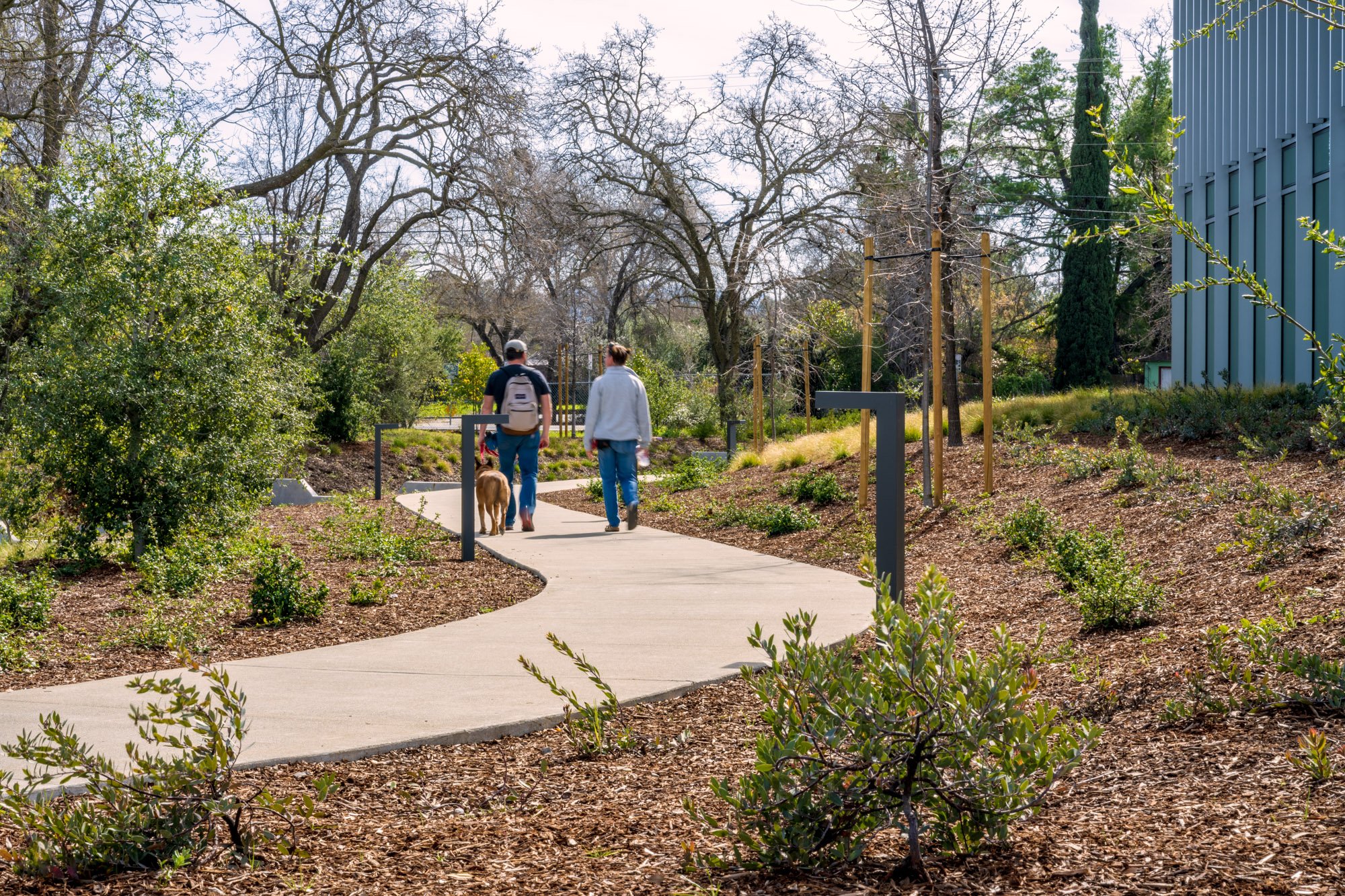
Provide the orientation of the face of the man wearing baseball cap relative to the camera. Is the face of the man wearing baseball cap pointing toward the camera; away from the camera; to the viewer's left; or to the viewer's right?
away from the camera

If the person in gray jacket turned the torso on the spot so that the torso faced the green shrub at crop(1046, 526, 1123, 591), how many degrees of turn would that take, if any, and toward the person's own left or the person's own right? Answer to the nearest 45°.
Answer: approximately 135° to the person's own right

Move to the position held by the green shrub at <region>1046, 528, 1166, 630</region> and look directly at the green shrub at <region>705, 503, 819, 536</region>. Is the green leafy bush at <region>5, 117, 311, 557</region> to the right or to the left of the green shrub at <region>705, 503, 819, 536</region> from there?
left

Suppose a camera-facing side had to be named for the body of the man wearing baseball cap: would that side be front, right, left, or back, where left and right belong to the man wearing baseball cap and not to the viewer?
back

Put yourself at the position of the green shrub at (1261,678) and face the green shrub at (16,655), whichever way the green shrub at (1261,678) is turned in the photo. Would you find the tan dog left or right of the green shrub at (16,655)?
right

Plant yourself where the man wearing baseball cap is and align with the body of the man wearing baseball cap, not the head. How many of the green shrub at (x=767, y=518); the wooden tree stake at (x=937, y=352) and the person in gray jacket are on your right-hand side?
3

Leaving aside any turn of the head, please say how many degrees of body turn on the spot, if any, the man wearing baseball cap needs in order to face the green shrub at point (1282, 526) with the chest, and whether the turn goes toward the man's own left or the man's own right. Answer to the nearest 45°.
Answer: approximately 135° to the man's own right

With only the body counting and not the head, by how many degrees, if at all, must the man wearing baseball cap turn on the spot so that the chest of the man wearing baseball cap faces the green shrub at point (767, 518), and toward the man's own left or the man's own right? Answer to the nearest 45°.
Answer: approximately 90° to the man's own right

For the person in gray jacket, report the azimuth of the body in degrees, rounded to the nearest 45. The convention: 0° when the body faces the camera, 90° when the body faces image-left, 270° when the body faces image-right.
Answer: approximately 180°

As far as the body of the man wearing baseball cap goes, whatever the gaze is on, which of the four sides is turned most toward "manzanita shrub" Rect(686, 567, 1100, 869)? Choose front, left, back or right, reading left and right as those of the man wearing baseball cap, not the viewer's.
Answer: back

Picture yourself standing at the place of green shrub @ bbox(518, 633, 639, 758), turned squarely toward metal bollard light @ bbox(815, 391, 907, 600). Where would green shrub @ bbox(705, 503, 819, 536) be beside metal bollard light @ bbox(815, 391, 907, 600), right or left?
left

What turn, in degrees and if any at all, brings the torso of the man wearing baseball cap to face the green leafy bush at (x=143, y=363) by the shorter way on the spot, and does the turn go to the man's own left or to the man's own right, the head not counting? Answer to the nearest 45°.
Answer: approximately 135° to the man's own left

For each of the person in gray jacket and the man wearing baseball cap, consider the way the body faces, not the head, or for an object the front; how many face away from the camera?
2

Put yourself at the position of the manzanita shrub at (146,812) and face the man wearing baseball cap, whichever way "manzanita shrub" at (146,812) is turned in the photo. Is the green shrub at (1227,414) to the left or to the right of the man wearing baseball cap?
right

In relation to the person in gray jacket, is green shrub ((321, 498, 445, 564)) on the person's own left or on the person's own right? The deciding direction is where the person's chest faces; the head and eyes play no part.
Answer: on the person's own left
